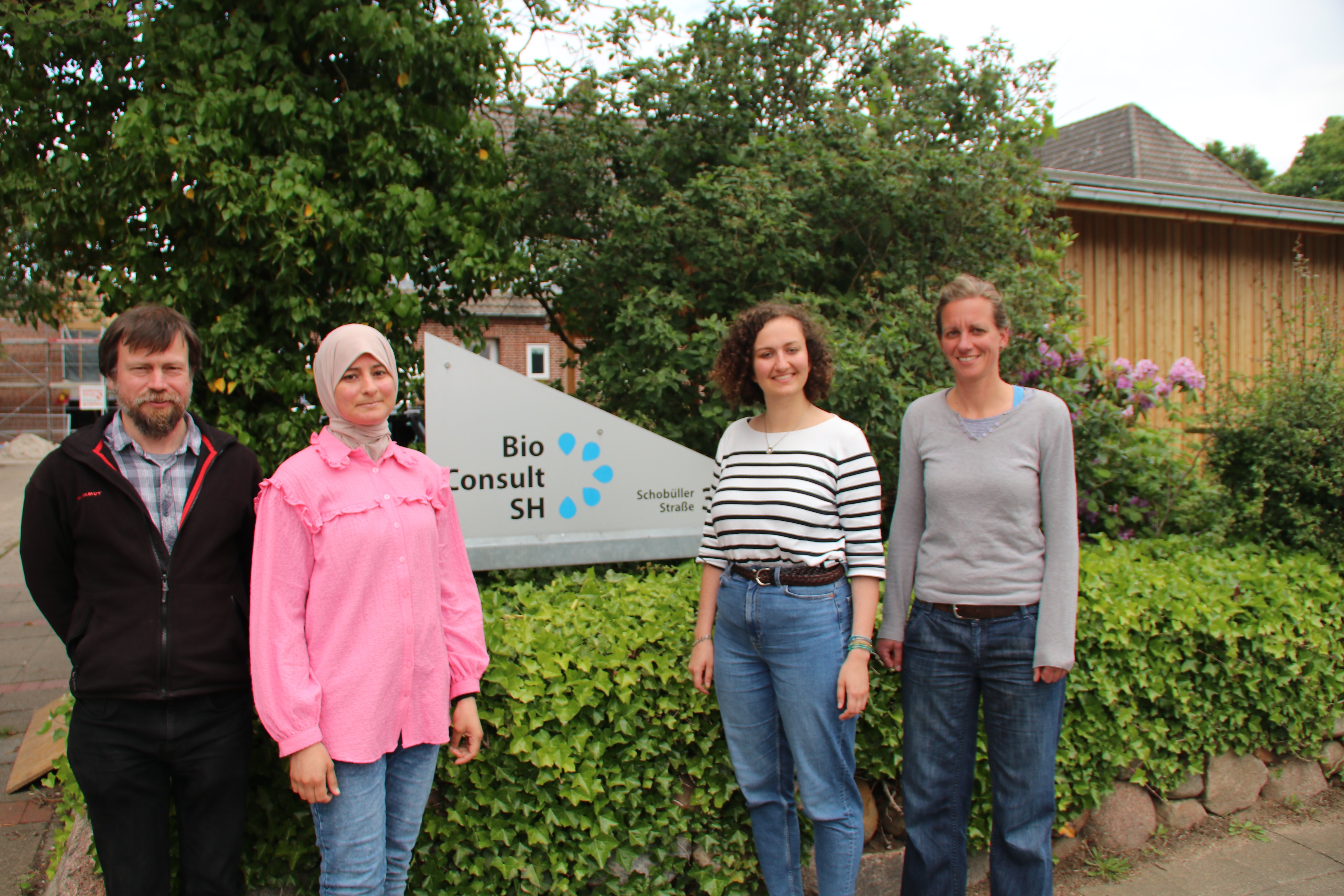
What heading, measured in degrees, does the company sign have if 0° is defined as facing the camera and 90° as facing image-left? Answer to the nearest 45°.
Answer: approximately 0°

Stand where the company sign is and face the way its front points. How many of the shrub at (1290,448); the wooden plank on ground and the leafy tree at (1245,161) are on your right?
1

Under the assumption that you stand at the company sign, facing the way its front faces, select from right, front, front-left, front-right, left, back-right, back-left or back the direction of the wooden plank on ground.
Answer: right

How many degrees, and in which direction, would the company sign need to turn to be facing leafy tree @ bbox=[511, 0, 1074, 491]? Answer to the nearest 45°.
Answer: approximately 135° to its left

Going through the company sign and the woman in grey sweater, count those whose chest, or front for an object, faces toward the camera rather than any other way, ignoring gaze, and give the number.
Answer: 2

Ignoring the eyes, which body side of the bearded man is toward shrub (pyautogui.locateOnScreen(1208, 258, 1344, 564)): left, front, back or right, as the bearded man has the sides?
left

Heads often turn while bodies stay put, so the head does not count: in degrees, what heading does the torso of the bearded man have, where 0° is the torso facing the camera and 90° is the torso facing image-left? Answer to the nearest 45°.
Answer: approximately 0°

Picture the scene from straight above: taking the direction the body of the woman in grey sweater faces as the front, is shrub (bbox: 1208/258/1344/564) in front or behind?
behind

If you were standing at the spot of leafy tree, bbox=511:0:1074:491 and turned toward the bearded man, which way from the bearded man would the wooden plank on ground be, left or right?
right
